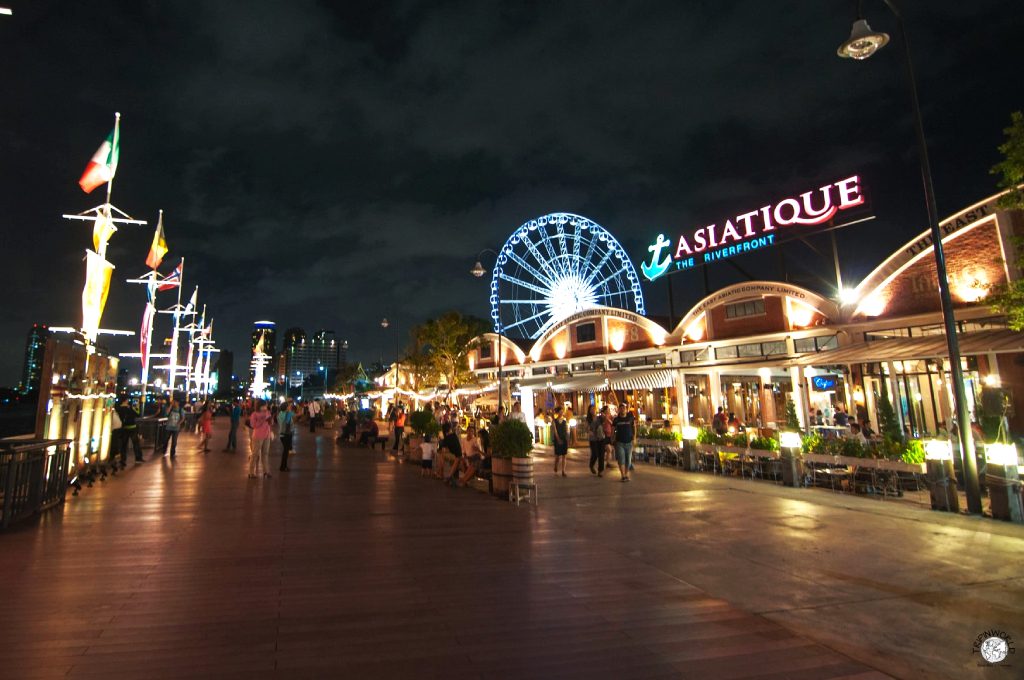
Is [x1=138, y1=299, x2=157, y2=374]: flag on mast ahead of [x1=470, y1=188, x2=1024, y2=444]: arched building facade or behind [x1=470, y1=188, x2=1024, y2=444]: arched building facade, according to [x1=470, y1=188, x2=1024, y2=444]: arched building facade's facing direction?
ahead

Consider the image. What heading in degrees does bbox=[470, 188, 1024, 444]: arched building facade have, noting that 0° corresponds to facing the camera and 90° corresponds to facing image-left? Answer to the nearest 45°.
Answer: approximately 45°

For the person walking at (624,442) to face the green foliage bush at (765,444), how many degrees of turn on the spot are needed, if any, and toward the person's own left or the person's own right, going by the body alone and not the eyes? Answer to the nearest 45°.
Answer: approximately 90° to the person's own left

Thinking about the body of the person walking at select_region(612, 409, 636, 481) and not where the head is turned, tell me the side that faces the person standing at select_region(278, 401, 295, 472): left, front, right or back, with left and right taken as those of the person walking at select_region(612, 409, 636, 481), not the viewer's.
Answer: right

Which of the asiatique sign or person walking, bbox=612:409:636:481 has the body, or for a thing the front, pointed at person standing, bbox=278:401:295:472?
the asiatique sign

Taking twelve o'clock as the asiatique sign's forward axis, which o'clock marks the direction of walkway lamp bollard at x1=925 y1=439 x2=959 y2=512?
The walkway lamp bollard is roughly at 10 o'clock from the asiatique sign.

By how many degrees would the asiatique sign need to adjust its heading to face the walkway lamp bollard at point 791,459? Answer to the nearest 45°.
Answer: approximately 45° to its left

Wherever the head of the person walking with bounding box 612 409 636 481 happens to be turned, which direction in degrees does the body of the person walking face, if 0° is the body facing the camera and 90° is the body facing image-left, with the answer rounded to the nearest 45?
approximately 0°

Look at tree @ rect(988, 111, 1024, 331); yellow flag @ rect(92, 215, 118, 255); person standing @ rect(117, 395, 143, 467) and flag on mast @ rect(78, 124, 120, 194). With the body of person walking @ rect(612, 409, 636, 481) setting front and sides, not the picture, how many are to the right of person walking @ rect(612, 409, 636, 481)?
3

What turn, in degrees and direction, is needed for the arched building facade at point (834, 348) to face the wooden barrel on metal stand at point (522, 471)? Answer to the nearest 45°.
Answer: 0° — it already faces it

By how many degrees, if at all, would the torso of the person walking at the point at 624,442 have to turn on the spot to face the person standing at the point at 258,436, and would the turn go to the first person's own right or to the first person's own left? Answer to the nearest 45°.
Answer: approximately 90° to the first person's own right

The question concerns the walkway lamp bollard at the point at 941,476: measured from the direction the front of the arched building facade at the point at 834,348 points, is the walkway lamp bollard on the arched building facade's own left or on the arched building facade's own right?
on the arched building facade's own left

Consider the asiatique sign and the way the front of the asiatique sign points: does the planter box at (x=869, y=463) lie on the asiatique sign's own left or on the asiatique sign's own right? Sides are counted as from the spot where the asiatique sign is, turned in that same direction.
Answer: on the asiatique sign's own left

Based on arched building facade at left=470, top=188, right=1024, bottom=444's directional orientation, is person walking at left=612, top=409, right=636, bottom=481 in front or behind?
in front

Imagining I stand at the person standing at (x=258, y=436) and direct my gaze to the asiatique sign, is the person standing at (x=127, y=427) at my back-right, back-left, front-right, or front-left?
back-left

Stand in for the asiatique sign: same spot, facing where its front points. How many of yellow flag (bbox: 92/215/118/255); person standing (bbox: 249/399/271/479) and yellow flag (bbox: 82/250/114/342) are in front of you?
3

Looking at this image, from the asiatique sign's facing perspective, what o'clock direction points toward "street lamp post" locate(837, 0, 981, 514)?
The street lamp post is roughly at 10 o'clock from the asiatique sign.

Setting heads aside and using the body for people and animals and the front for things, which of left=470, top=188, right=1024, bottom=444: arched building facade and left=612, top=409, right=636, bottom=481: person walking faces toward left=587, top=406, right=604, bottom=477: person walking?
the arched building facade
